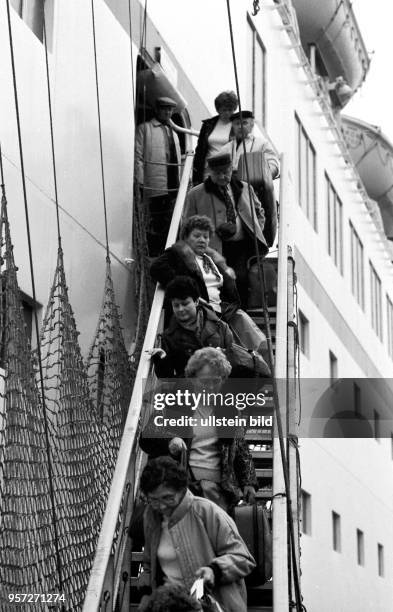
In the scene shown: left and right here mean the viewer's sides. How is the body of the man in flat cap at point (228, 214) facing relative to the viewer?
facing the viewer

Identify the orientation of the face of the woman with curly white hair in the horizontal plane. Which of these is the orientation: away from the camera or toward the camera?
toward the camera

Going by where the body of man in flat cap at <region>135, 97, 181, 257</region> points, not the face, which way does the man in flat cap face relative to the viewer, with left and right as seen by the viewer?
facing the viewer and to the right of the viewer

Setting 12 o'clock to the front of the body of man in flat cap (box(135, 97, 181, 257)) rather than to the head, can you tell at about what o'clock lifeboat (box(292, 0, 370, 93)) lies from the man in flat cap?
The lifeboat is roughly at 8 o'clock from the man in flat cap.

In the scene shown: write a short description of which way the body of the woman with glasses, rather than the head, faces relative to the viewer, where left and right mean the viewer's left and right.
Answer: facing the viewer and to the left of the viewer

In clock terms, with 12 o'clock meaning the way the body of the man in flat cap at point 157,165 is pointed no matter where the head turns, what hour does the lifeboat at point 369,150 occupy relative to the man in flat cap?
The lifeboat is roughly at 8 o'clock from the man in flat cap.

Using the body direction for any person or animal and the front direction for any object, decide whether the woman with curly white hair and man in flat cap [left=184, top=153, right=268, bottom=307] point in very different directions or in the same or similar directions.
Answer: same or similar directions

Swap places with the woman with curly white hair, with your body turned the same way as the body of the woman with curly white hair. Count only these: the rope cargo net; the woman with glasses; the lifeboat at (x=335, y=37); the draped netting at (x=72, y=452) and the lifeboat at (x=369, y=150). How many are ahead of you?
1

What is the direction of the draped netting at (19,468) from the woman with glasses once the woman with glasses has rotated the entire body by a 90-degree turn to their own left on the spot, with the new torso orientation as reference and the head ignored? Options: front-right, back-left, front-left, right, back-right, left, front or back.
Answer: back

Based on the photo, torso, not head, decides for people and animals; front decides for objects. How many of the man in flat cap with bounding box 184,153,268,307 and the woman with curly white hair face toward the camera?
2

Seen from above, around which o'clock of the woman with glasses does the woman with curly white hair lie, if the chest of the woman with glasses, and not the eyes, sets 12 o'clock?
The woman with curly white hair is roughly at 5 o'clock from the woman with glasses.
